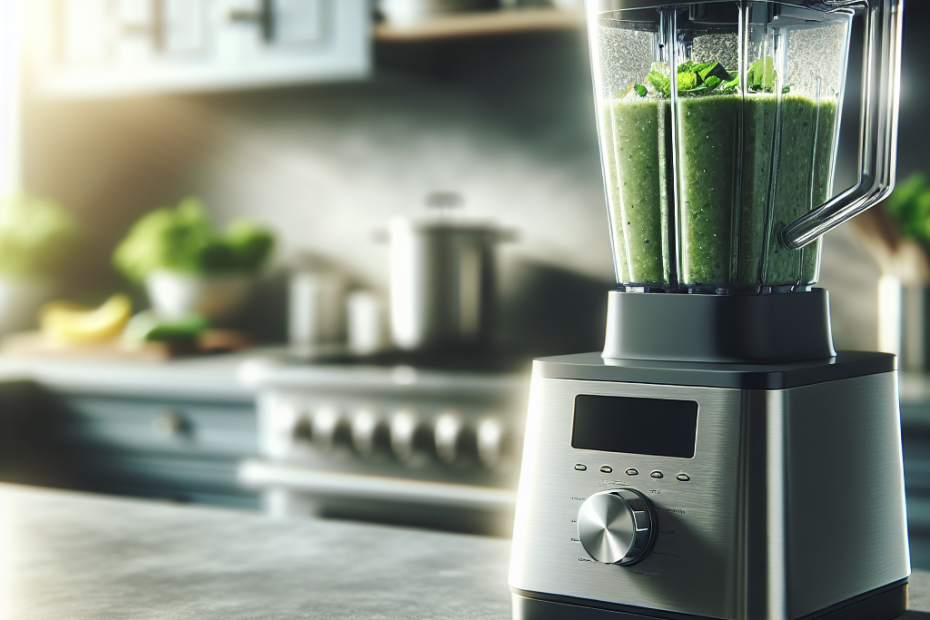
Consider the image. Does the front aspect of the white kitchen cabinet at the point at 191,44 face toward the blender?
yes

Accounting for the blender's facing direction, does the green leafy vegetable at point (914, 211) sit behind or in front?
behind

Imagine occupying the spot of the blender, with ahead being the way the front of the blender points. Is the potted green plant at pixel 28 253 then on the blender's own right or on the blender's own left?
on the blender's own right

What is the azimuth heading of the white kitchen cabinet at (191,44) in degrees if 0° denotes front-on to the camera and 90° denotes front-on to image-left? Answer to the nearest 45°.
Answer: approximately 0°

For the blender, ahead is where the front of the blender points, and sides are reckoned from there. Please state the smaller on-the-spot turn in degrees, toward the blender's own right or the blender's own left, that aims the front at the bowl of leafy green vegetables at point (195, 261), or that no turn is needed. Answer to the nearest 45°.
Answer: approximately 90° to the blender's own right

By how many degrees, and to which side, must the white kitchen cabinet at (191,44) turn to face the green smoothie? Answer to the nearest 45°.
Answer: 0° — it already faces it

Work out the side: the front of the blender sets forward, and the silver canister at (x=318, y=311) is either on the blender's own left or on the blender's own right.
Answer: on the blender's own right

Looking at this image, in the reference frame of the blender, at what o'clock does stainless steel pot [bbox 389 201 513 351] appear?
The stainless steel pot is roughly at 4 o'clock from the blender.

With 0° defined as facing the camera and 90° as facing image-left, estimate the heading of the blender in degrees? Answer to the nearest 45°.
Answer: approximately 45°
